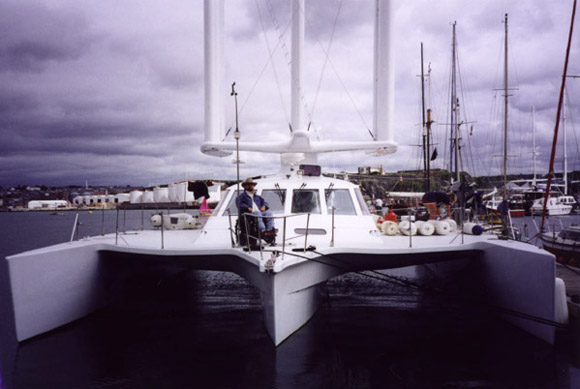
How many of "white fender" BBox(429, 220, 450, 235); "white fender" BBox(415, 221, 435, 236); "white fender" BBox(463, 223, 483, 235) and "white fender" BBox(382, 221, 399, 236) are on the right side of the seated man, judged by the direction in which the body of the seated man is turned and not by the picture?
0

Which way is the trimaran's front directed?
toward the camera

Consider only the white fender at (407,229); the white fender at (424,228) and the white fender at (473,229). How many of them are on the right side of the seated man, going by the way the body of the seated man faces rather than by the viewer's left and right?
0

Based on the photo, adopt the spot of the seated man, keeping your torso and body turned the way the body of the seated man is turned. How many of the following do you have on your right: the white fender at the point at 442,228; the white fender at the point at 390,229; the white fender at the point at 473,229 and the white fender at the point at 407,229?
0

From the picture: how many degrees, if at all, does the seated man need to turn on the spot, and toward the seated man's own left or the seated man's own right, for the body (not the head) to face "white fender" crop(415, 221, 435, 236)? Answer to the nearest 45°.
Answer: approximately 90° to the seated man's own left

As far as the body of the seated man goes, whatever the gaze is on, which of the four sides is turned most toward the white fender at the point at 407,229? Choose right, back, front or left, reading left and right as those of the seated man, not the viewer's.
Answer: left

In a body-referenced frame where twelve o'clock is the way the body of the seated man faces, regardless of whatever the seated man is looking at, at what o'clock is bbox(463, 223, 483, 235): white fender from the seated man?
The white fender is roughly at 10 o'clock from the seated man.

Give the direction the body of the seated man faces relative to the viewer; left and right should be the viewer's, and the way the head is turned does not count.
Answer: facing the viewer and to the right of the viewer

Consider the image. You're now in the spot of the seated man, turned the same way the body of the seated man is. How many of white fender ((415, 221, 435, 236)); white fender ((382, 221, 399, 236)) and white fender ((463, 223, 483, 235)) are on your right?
0
